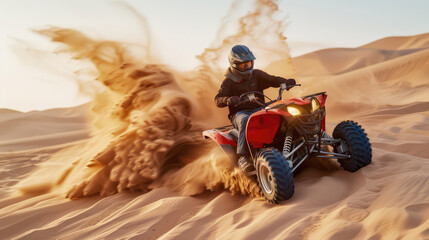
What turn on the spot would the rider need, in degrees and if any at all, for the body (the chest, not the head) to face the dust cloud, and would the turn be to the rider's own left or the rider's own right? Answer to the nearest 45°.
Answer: approximately 180°

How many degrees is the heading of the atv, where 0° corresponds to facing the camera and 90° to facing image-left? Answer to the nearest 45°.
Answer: approximately 315°

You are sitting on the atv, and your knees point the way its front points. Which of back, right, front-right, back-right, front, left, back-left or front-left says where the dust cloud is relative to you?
back
